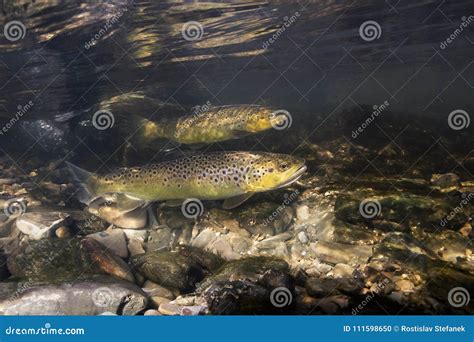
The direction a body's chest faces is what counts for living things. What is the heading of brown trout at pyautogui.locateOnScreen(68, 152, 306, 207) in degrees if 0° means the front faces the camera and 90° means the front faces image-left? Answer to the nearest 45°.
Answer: approximately 270°

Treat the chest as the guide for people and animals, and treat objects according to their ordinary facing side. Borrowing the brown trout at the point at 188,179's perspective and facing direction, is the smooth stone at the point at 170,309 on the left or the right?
on its right

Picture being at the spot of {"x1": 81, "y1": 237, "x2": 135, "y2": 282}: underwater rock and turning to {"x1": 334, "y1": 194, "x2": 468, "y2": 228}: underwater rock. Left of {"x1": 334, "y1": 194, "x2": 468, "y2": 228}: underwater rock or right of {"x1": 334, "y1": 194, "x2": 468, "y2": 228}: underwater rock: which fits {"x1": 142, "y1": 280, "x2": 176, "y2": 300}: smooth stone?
right

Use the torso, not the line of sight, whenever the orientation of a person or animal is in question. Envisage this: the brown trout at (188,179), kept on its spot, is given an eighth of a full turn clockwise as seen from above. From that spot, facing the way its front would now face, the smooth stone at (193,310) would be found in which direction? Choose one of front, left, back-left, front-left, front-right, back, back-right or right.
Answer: front-right

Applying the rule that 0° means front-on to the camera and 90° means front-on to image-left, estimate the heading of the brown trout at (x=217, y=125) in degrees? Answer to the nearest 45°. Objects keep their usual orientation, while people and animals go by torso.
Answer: approximately 270°

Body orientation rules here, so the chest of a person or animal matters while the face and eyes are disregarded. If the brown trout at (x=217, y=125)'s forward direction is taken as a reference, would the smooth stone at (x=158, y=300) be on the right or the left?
on its right

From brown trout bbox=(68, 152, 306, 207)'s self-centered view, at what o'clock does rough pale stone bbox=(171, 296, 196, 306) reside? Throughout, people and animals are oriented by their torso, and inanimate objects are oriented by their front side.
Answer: The rough pale stone is roughly at 3 o'clock from the brown trout.

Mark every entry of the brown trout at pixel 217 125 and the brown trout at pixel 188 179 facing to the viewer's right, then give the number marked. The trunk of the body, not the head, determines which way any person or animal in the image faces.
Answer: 2
